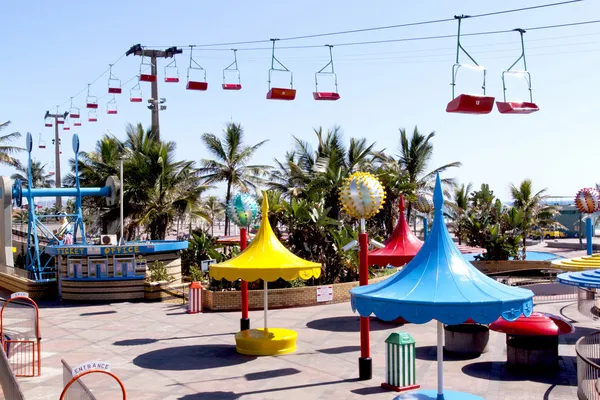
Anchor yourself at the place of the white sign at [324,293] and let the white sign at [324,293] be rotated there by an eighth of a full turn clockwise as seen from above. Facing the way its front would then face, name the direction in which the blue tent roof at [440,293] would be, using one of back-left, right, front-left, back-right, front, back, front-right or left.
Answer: front-left

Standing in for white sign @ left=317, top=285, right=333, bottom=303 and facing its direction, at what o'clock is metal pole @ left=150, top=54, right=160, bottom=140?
The metal pole is roughly at 5 o'clock from the white sign.

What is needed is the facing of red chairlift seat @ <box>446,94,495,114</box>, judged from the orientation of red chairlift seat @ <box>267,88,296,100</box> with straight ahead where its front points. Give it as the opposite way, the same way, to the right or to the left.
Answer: the same way

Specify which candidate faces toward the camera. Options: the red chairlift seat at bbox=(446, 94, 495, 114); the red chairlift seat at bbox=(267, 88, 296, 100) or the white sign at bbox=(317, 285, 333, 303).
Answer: the white sign

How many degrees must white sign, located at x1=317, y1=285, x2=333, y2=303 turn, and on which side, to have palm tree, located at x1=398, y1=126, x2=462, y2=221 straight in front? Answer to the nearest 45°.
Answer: approximately 180°

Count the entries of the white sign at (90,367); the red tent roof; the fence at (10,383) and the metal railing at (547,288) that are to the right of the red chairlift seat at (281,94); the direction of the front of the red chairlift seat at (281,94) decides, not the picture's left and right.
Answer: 2

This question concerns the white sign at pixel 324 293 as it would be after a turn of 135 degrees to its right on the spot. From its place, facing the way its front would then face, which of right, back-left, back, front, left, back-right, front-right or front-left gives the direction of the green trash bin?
back-left

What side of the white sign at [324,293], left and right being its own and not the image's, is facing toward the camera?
front
